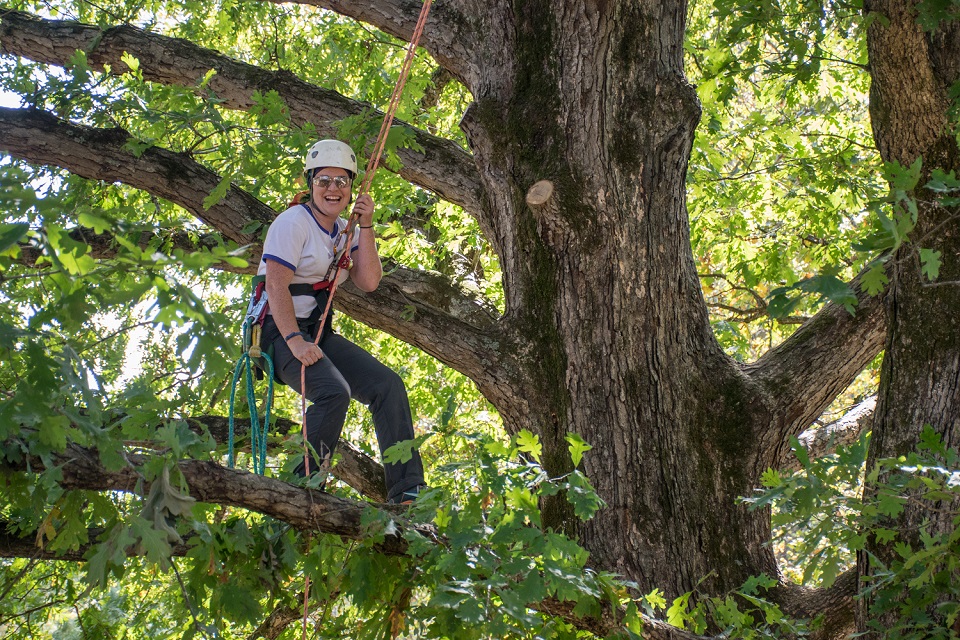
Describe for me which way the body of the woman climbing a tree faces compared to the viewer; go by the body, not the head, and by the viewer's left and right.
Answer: facing the viewer and to the right of the viewer
